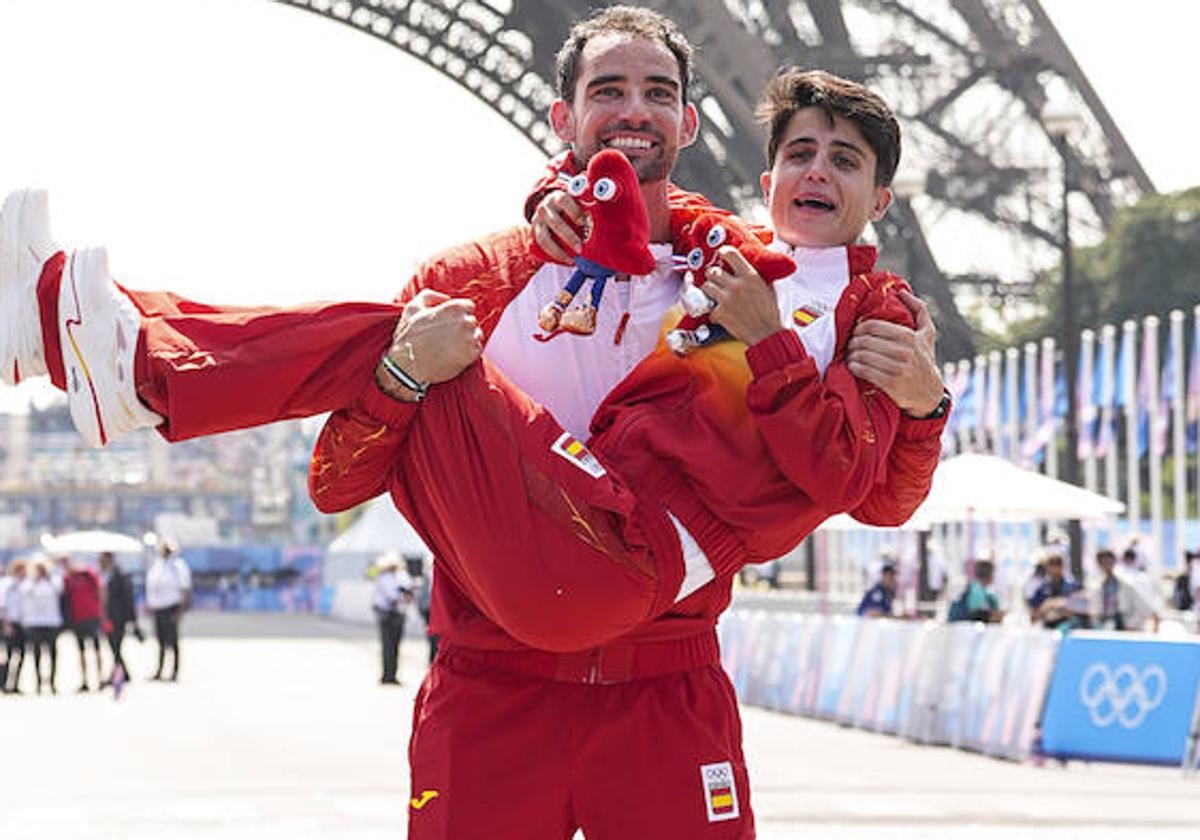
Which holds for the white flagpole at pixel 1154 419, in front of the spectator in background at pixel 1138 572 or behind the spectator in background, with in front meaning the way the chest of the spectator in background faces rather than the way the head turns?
behind

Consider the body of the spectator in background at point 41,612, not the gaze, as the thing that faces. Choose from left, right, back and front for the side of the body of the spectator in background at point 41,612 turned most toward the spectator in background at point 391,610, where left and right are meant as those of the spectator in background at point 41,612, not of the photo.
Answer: left

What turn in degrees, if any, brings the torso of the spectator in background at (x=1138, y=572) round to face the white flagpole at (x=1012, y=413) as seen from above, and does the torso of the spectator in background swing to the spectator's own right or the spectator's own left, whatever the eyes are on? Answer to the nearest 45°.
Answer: approximately 135° to the spectator's own right

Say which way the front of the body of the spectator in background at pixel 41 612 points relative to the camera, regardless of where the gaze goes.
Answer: toward the camera

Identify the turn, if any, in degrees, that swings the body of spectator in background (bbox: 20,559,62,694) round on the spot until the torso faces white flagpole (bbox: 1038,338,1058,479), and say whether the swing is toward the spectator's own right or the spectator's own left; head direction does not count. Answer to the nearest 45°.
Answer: approximately 90° to the spectator's own left

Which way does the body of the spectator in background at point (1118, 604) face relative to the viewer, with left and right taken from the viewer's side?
facing the viewer and to the left of the viewer

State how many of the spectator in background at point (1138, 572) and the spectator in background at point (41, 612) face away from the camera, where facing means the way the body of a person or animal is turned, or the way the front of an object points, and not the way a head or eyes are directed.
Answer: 0

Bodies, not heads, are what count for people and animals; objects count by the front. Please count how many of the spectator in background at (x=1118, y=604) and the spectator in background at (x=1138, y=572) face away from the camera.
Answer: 0

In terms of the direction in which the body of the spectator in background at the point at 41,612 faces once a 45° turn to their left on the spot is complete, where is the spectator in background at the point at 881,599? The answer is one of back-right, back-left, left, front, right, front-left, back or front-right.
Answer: front

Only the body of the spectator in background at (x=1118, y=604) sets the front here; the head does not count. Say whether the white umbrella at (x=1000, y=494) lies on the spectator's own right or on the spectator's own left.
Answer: on the spectator's own right

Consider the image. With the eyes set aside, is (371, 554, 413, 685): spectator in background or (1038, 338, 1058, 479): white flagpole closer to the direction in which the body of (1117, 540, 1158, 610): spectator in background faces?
the spectator in background

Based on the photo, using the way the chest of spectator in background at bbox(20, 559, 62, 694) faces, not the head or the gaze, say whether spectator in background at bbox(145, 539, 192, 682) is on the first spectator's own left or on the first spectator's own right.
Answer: on the first spectator's own left

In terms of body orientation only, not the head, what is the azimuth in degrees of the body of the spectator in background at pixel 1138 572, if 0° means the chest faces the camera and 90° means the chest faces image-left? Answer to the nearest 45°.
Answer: approximately 45°

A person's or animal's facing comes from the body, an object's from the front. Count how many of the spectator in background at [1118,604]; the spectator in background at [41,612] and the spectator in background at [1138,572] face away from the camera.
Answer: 0

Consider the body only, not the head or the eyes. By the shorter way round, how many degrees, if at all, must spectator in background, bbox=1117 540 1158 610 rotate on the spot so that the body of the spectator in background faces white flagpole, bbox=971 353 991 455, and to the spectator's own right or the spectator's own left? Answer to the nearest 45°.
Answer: approximately 135° to the spectator's own right
